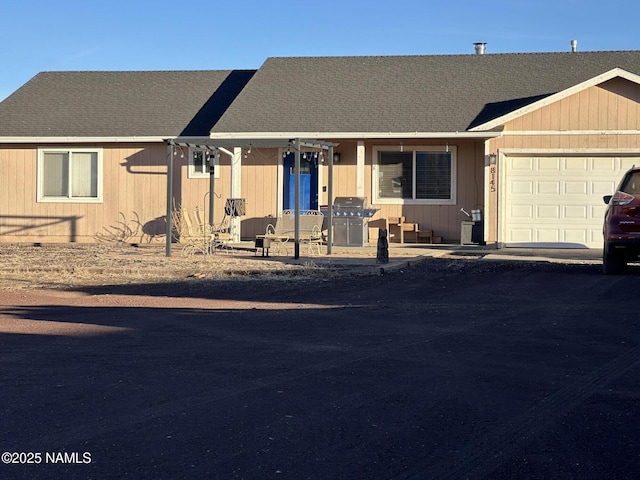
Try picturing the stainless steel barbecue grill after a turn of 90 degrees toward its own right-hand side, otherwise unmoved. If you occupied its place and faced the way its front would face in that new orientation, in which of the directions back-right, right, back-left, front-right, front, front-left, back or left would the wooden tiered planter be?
back-right

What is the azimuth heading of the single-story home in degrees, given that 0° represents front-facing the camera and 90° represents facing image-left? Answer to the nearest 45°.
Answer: approximately 0°
